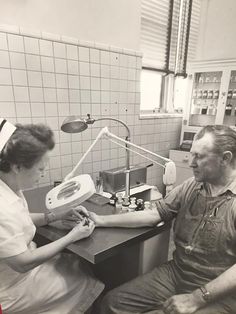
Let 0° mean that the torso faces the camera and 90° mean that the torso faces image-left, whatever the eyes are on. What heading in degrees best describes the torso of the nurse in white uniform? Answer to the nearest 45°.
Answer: approximately 270°

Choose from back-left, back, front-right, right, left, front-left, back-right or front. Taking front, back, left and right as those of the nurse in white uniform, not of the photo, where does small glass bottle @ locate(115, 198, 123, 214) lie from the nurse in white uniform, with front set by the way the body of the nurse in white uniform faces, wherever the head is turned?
front-left

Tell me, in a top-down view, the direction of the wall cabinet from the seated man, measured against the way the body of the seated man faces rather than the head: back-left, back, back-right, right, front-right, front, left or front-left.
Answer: back-right

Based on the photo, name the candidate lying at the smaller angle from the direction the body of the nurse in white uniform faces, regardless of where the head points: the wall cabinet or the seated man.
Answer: the seated man

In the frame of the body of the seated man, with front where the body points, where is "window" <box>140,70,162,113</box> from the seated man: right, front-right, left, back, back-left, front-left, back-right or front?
back-right

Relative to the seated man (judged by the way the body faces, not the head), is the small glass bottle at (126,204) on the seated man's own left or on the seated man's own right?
on the seated man's own right

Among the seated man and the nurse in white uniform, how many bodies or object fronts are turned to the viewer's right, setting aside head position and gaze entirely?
1

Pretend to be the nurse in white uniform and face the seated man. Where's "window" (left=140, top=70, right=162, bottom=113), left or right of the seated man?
left

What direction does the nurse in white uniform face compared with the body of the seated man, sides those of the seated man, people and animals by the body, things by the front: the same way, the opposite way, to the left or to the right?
the opposite way

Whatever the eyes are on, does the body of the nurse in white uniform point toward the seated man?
yes

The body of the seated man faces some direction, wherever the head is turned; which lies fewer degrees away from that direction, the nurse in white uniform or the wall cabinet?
the nurse in white uniform

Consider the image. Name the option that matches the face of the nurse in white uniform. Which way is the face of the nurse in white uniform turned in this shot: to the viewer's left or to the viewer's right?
to the viewer's right

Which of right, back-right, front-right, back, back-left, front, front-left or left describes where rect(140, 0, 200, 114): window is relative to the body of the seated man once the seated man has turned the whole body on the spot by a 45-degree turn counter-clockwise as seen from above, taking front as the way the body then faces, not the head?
back
